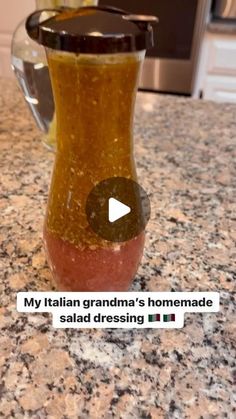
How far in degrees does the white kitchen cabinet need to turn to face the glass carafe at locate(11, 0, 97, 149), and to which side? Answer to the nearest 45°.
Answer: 0° — it already faces it

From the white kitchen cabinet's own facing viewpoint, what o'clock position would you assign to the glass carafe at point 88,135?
The glass carafe is roughly at 12 o'clock from the white kitchen cabinet.

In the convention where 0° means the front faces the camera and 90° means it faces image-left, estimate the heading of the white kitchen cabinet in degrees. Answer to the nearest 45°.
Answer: approximately 0°
